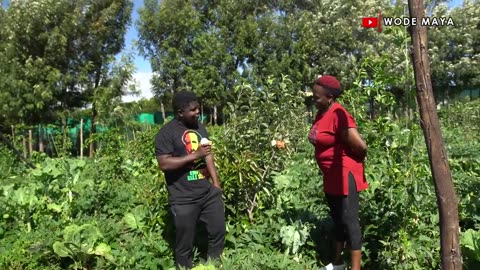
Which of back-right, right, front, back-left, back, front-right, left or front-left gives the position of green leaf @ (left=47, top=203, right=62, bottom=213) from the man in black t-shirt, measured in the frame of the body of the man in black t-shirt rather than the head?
back

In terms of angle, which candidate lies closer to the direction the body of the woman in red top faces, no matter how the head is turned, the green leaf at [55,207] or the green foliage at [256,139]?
the green leaf

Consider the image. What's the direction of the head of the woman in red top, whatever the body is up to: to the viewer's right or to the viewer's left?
to the viewer's left

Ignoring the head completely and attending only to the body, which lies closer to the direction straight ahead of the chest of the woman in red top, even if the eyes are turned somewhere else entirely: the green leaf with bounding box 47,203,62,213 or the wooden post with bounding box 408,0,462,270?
the green leaf

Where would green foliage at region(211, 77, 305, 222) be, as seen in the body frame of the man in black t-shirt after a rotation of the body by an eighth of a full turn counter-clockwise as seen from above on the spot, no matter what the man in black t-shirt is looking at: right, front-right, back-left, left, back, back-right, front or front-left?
front-left

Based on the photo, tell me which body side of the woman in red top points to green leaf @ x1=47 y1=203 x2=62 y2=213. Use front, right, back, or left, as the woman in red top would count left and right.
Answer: front

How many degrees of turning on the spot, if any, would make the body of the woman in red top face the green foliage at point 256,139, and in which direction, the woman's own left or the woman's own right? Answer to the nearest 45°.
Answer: approximately 45° to the woman's own right

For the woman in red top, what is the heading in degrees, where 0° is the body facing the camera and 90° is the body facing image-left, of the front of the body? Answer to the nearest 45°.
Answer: approximately 90°

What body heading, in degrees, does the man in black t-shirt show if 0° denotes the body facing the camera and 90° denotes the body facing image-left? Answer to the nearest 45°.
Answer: approximately 315°

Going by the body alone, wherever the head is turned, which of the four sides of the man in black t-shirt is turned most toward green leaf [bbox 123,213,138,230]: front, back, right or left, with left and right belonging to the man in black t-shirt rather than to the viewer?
back

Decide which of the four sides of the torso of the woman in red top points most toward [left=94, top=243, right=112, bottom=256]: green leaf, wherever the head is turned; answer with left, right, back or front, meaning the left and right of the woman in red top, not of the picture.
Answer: front
